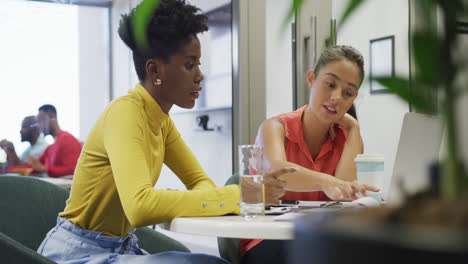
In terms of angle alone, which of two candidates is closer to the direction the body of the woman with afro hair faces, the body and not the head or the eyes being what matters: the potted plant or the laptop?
the laptop

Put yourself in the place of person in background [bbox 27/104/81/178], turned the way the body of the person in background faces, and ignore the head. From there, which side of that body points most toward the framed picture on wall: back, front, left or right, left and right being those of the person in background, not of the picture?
back

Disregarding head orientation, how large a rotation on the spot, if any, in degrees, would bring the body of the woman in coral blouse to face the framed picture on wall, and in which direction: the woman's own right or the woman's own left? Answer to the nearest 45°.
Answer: approximately 135° to the woman's own left

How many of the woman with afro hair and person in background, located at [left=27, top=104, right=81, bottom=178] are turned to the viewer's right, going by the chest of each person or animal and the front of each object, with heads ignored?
1

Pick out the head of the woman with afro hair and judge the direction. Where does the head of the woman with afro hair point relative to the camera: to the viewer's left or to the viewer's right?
to the viewer's right

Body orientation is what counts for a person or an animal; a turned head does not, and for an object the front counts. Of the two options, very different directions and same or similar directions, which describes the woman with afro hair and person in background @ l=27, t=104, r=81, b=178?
very different directions

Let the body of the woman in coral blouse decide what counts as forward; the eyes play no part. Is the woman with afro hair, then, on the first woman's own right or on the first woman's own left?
on the first woman's own right

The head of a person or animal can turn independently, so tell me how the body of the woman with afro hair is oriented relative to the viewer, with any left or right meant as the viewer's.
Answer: facing to the right of the viewer

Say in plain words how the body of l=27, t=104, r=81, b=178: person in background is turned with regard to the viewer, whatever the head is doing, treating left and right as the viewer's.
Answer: facing to the left of the viewer

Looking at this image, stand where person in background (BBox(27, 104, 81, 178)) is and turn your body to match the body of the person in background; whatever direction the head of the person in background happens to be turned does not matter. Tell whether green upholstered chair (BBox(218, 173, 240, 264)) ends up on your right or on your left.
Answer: on your left

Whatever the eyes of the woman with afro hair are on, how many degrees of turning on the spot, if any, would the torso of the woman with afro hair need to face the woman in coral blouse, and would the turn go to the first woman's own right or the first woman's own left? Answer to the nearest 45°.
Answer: approximately 45° to the first woman's own left
